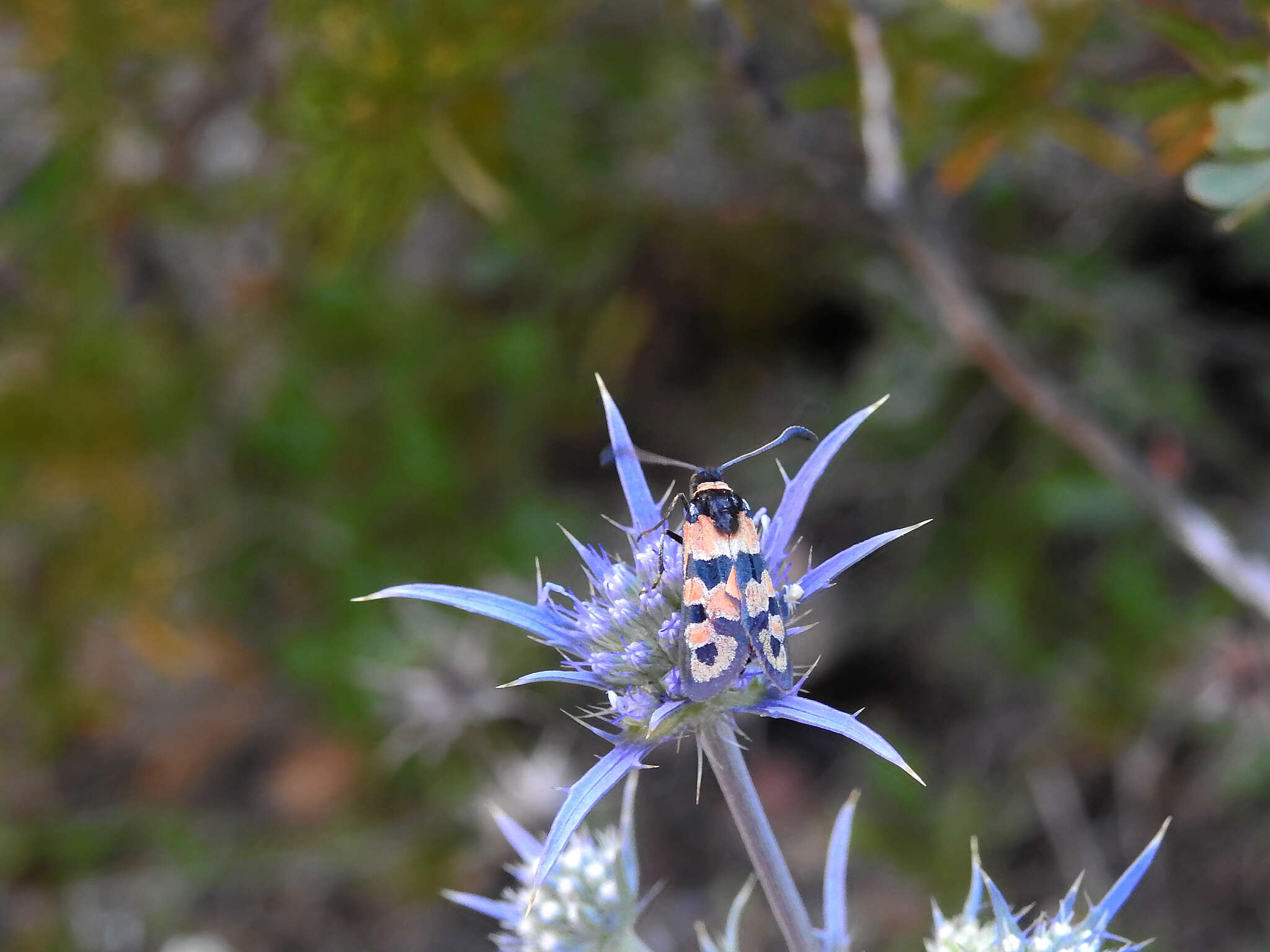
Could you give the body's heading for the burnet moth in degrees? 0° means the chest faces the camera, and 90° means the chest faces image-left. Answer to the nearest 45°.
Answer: approximately 180°

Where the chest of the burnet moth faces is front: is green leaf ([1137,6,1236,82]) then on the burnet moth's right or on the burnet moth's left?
on the burnet moth's right

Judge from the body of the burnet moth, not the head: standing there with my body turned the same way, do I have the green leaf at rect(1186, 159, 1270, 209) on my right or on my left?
on my right
